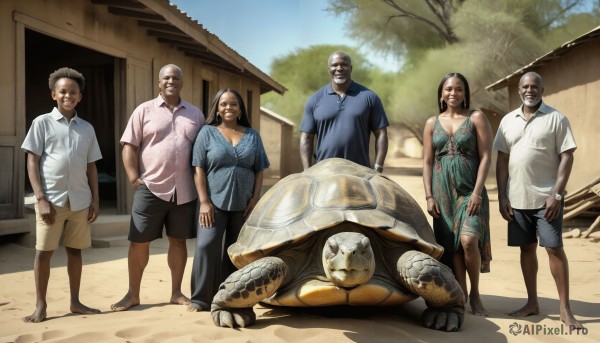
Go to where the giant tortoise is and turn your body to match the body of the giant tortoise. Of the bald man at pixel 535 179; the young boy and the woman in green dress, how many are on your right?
1

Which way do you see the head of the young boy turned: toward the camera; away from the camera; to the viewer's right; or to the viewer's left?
toward the camera

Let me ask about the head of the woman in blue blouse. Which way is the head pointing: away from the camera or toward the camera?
toward the camera

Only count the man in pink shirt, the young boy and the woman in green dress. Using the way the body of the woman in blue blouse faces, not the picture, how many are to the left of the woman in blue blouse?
1

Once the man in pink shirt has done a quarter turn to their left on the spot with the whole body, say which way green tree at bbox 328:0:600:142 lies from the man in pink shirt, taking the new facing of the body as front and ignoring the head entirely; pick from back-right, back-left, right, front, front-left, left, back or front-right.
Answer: front-left

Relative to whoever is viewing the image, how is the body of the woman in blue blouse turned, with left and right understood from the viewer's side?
facing the viewer

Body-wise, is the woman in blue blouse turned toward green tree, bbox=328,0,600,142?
no

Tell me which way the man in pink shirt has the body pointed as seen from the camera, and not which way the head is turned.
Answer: toward the camera

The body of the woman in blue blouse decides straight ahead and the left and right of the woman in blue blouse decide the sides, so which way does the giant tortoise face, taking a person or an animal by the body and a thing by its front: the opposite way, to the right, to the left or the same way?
the same way

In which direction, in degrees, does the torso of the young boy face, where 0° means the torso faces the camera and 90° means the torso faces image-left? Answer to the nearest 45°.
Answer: approximately 0°

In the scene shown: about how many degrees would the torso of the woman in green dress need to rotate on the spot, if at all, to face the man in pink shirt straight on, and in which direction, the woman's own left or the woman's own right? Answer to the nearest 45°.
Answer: approximately 90° to the woman's own right

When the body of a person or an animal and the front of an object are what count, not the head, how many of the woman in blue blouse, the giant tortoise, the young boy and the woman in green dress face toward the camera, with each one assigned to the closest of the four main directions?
4

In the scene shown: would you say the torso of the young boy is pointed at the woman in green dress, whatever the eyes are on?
no

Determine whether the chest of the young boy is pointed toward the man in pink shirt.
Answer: no

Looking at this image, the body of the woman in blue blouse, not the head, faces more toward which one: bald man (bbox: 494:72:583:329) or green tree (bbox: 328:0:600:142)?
the bald man

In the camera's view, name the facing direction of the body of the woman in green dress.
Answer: toward the camera

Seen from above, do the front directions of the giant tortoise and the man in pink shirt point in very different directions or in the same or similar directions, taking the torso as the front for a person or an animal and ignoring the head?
same or similar directions

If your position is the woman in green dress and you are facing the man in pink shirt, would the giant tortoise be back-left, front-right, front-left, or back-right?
front-left

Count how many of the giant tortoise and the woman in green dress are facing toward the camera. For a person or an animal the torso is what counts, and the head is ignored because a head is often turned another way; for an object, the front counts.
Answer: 2
